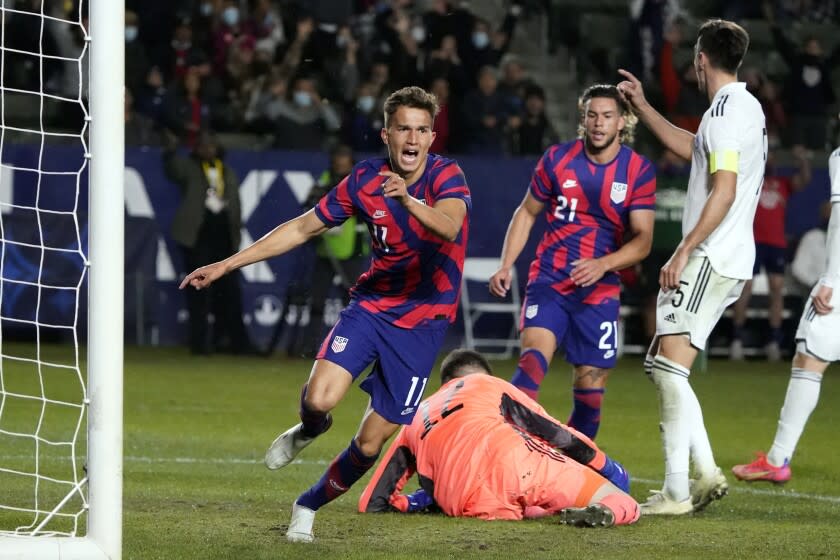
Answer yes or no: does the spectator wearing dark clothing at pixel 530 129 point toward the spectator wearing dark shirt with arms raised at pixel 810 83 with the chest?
no

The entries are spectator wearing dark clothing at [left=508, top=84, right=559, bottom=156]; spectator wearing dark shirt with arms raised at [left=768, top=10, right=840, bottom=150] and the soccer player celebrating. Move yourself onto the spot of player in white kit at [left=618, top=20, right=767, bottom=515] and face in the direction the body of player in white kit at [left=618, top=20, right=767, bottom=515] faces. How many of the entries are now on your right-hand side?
2

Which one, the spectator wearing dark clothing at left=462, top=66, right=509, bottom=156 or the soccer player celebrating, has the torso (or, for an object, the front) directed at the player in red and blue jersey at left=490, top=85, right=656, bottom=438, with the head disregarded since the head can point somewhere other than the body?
the spectator wearing dark clothing

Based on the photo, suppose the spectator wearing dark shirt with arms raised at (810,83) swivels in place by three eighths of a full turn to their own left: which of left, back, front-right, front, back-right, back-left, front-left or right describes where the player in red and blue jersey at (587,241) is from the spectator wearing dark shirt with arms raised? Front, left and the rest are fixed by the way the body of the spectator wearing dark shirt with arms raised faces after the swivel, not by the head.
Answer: back-right

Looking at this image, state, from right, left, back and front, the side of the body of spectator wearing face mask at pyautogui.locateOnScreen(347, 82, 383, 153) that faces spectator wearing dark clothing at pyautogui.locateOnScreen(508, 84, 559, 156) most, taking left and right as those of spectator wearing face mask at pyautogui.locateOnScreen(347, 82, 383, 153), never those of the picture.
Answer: left

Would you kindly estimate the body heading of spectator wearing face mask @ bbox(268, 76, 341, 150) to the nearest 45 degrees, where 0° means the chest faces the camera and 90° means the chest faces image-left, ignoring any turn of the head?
approximately 0°

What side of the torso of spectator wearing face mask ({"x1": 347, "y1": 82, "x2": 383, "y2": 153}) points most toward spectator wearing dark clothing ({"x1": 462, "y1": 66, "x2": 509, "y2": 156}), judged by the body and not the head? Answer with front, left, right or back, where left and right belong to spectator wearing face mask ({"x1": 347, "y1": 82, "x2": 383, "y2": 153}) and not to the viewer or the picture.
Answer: left

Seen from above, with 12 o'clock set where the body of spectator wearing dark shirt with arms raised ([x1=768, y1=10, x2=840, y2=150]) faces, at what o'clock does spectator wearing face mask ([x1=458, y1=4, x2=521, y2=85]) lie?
spectator wearing face mask ([x1=458, y1=4, x2=521, y2=85]) is roughly at 2 o'clock from spectator wearing dark shirt with arms raised ([x1=768, y1=10, x2=840, y2=150]).

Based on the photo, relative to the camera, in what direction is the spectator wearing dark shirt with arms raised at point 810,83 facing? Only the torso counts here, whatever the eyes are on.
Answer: toward the camera

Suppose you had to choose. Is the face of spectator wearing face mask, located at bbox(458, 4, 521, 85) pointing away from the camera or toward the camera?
toward the camera

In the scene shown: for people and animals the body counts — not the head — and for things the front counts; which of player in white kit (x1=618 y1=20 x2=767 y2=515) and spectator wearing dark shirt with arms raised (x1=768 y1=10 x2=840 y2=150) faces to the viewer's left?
the player in white kit

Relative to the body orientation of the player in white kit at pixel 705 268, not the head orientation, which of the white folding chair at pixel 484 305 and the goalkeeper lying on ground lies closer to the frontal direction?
the goalkeeper lying on ground

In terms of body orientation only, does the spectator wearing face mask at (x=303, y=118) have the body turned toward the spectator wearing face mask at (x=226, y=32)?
no

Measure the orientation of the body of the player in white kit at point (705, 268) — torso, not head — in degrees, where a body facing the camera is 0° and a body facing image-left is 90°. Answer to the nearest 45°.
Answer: approximately 90°

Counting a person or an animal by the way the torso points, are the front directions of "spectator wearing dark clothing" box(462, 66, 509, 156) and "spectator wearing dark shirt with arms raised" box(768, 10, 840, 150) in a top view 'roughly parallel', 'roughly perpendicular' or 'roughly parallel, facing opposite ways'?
roughly parallel

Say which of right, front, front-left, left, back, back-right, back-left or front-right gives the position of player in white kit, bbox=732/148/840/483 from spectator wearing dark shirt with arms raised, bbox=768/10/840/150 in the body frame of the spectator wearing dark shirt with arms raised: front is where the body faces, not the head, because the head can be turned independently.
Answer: front

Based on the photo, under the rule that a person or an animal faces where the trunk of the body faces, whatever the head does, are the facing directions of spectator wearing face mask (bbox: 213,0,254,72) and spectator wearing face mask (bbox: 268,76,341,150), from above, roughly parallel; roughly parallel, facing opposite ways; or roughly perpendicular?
roughly parallel

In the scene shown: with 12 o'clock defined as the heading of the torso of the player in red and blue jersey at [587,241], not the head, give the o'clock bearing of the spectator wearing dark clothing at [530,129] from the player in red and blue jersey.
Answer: The spectator wearing dark clothing is roughly at 6 o'clock from the player in red and blue jersey.

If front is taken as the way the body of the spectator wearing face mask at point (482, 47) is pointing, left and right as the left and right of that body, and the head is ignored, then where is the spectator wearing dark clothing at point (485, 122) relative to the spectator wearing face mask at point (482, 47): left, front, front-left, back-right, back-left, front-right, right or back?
front
